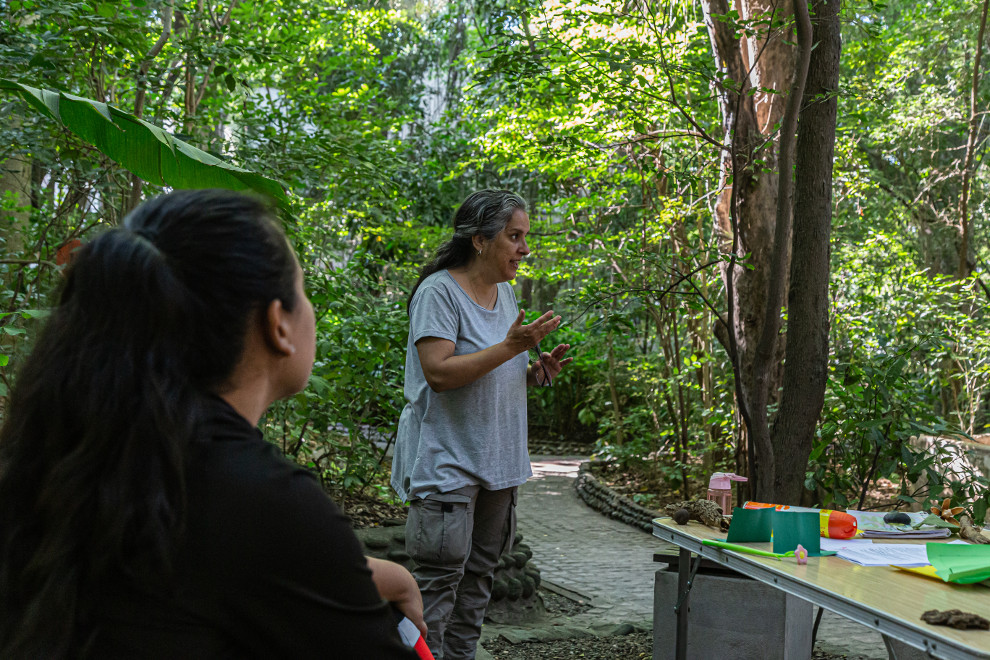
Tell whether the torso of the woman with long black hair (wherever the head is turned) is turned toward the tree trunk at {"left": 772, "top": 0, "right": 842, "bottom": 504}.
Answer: yes

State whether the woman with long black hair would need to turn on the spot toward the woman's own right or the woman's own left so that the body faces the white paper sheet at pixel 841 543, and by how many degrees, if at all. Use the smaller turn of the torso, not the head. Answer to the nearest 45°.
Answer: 0° — they already face it

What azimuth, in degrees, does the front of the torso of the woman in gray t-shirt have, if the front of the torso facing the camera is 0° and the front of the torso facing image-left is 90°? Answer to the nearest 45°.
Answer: approximately 315°

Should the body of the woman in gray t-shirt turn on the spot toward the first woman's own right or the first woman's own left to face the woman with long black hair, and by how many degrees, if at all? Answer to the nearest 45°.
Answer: approximately 45° to the first woman's own right

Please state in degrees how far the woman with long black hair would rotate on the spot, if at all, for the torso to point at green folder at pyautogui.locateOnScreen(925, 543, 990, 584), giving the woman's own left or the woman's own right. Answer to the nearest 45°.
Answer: approximately 45° to the woman's own right

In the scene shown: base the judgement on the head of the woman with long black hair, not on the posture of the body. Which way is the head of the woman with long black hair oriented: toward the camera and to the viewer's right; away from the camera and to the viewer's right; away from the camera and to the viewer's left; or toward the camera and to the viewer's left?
away from the camera and to the viewer's right

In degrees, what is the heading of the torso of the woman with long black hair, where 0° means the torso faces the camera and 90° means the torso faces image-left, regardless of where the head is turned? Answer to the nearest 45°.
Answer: approximately 225°

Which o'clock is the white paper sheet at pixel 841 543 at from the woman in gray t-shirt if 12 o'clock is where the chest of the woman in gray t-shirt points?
The white paper sheet is roughly at 11 o'clock from the woman in gray t-shirt.
